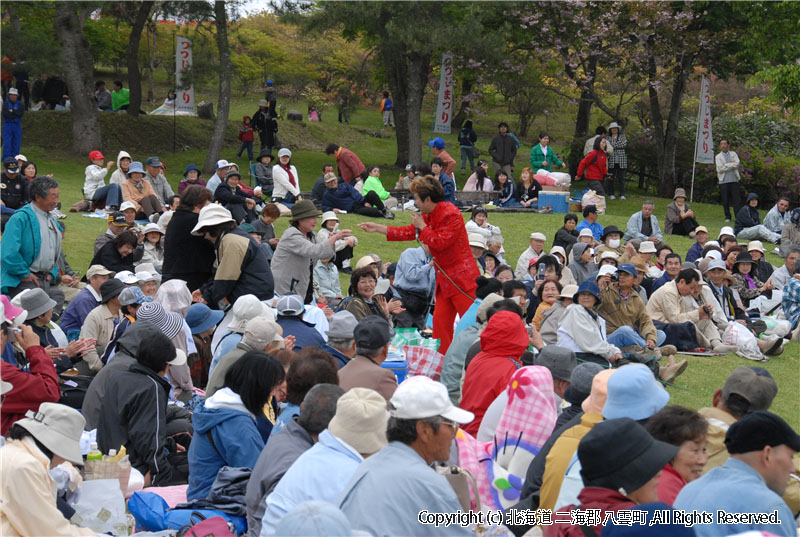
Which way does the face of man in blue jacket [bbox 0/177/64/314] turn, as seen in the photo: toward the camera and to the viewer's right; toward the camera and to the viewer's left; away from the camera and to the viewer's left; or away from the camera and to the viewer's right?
toward the camera and to the viewer's right

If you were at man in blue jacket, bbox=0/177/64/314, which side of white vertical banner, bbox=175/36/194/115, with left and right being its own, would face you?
front

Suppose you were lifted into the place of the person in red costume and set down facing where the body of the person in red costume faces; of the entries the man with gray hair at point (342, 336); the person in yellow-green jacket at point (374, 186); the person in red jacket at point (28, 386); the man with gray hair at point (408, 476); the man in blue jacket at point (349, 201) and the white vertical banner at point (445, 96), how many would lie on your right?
3

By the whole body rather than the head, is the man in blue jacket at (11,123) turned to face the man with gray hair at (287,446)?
yes

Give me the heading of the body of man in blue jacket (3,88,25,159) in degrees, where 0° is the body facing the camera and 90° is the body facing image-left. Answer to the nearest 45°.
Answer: approximately 0°

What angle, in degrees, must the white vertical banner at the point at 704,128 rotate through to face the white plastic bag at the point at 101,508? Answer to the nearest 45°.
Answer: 0° — it already faces it

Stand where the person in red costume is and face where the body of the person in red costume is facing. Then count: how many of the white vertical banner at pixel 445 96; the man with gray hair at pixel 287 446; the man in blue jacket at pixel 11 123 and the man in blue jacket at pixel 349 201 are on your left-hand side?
1

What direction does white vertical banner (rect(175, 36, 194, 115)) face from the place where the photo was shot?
facing the viewer

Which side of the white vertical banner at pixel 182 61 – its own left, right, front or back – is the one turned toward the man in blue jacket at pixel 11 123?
right

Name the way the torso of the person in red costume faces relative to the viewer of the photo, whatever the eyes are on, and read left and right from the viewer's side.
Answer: facing to the left of the viewer

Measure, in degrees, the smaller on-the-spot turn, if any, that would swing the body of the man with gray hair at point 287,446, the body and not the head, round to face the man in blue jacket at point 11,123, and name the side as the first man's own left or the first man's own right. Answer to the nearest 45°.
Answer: approximately 45° to the first man's own left

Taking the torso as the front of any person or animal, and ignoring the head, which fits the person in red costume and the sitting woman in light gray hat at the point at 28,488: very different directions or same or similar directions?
very different directions

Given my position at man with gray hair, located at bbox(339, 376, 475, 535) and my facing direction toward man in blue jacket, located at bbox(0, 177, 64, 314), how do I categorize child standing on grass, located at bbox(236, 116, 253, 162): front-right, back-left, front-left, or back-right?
front-right

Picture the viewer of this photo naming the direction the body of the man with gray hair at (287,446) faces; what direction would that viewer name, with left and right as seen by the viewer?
facing away from the viewer and to the right of the viewer

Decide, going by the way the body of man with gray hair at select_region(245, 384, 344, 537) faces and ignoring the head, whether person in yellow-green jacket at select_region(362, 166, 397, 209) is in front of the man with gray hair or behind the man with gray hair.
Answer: in front

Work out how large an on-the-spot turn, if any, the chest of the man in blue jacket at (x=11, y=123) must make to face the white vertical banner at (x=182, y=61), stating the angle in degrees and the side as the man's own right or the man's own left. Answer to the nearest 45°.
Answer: approximately 90° to the man's own left

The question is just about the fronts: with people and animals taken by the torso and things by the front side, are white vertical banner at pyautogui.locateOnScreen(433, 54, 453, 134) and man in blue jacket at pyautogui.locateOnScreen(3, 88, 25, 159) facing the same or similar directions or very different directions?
same or similar directions

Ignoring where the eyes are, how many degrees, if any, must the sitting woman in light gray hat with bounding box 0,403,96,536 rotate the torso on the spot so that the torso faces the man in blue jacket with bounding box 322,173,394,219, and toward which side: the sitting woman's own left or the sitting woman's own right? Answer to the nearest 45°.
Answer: approximately 45° to the sitting woman's own left

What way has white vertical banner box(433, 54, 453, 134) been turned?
toward the camera

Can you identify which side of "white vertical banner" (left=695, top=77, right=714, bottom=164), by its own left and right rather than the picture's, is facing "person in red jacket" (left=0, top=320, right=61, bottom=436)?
front
